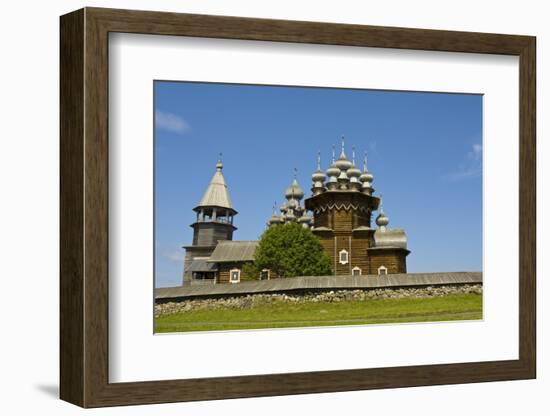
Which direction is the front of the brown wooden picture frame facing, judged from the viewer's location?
facing the viewer and to the right of the viewer
